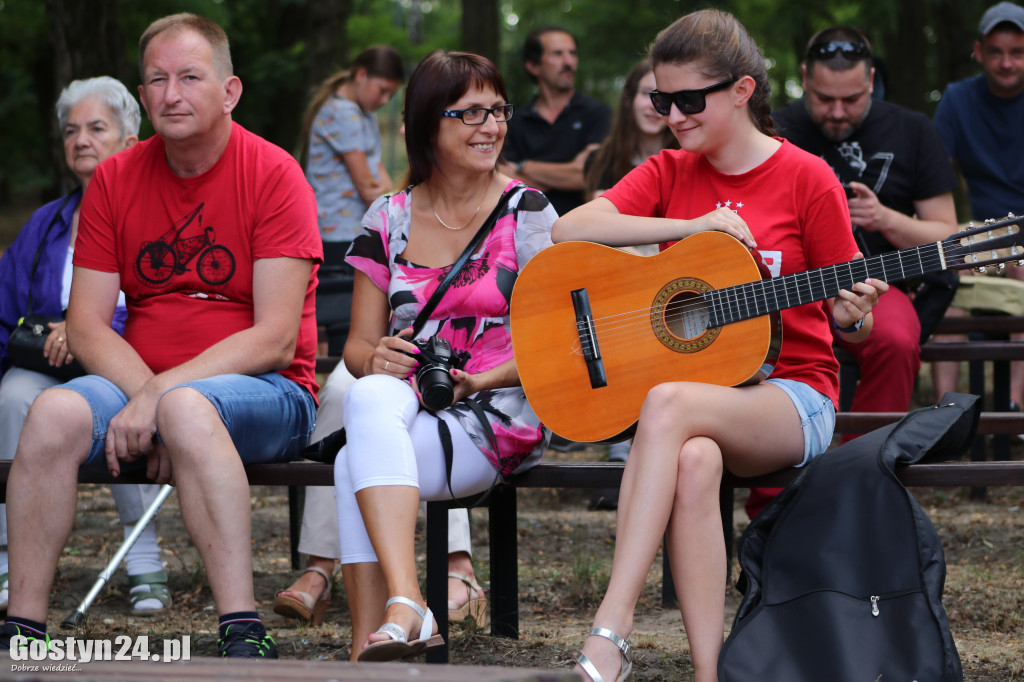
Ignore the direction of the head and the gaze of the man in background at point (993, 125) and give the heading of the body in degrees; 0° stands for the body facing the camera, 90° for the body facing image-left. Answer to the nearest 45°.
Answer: approximately 0°

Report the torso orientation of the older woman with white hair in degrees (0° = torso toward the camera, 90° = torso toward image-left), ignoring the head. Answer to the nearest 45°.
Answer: approximately 0°

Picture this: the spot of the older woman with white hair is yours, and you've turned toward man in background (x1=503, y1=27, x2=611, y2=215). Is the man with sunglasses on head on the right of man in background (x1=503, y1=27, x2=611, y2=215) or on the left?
right

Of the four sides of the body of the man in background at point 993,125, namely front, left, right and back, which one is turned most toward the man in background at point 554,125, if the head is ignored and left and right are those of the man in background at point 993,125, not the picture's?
right

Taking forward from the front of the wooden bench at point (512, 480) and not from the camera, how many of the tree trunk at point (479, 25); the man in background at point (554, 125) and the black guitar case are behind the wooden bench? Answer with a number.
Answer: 2

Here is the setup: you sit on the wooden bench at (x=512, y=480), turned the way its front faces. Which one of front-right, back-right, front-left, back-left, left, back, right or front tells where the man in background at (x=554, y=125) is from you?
back

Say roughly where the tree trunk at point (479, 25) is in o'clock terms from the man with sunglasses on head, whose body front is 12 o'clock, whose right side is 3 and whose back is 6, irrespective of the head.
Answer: The tree trunk is roughly at 5 o'clock from the man with sunglasses on head.

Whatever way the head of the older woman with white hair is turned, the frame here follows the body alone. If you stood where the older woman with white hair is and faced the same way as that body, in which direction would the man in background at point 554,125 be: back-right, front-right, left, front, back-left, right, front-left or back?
back-left

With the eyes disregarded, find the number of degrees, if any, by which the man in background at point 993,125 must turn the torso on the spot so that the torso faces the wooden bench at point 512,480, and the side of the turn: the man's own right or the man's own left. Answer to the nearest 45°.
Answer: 0° — they already face it
